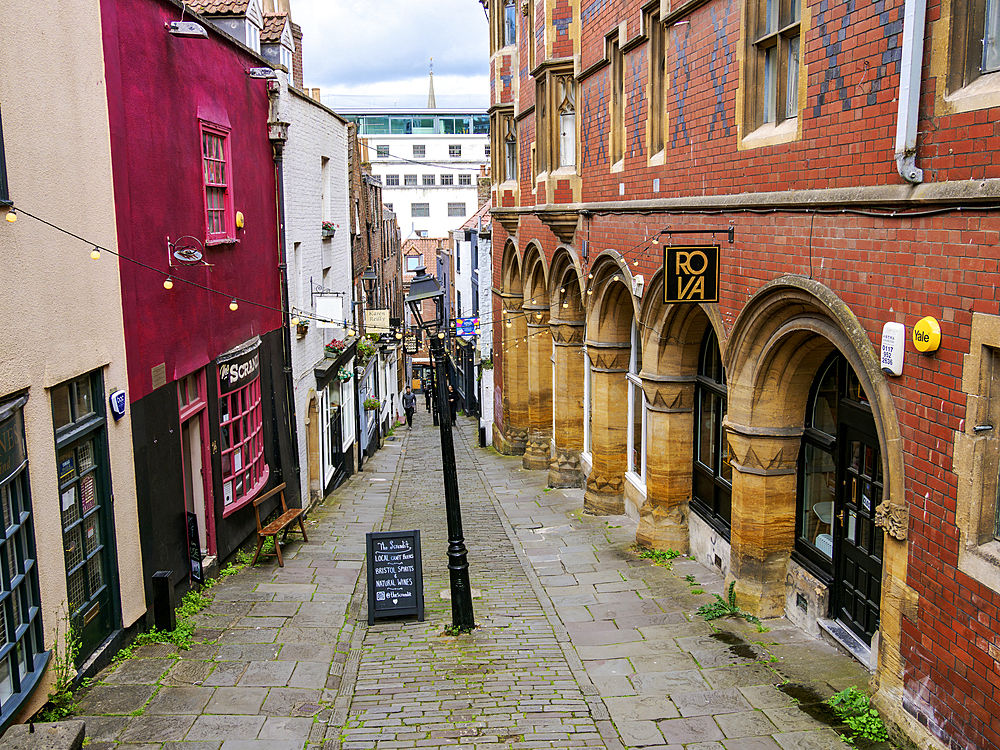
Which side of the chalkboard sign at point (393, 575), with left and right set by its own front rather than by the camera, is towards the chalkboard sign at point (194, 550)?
right

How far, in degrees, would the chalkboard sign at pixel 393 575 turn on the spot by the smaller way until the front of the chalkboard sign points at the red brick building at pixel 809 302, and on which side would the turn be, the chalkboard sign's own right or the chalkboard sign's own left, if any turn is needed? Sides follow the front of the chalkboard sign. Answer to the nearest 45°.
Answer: approximately 90° to the chalkboard sign's own left

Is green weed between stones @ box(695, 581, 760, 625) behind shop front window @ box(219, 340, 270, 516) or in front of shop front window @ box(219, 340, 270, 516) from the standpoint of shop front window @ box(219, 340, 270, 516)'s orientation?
in front

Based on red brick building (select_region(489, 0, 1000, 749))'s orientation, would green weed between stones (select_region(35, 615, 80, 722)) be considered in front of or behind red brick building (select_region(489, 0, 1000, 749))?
in front

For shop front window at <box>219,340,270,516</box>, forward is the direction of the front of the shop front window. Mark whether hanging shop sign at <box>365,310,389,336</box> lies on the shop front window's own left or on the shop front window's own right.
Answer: on the shop front window's own left

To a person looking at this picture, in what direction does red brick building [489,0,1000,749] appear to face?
facing the viewer and to the left of the viewer

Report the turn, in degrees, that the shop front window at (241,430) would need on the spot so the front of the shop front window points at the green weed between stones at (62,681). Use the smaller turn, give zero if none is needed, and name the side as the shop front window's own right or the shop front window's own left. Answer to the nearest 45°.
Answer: approximately 45° to the shop front window's own right

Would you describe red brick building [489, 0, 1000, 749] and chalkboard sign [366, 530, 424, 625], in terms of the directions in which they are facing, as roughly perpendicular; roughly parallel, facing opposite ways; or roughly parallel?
roughly perpendicular

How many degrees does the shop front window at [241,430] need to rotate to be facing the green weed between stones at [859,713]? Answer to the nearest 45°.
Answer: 0° — it already faces it

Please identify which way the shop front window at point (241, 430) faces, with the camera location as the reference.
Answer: facing the viewer and to the right of the viewer

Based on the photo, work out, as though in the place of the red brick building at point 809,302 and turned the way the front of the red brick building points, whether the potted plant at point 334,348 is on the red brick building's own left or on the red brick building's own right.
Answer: on the red brick building's own right

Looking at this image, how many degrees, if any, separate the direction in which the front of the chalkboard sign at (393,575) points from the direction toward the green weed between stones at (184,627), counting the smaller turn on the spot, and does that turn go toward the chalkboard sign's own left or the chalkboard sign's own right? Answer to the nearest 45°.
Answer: approximately 90° to the chalkboard sign's own right

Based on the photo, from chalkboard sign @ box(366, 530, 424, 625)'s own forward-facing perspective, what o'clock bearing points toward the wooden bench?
The wooden bench is roughly at 5 o'clock from the chalkboard sign.

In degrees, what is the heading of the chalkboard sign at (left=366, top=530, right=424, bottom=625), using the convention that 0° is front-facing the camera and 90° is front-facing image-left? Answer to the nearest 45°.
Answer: approximately 0°

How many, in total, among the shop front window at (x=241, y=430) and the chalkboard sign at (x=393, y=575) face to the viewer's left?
0

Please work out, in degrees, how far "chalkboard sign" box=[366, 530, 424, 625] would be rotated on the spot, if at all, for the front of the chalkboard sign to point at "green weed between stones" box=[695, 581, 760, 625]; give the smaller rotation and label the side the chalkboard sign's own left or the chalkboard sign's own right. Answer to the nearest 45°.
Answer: approximately 90° to the chalkboard sign's own left

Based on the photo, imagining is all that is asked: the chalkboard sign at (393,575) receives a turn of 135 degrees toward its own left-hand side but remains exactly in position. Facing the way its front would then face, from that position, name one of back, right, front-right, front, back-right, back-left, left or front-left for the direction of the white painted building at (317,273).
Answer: front-left

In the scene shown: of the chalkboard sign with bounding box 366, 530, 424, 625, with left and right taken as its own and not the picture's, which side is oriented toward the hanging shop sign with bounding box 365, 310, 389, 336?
back

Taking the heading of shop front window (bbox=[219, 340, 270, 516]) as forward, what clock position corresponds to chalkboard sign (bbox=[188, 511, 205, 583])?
The chalkboard sign is roughly at 2 o'clock from the shop front window.

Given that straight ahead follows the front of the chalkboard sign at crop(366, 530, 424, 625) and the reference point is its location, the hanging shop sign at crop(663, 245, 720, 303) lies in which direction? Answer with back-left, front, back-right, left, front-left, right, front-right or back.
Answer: left
